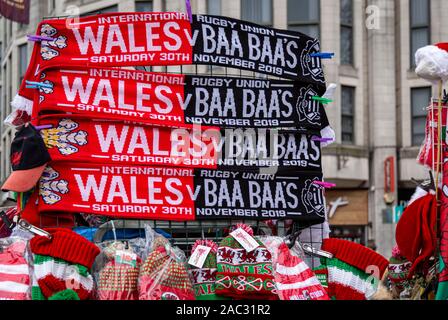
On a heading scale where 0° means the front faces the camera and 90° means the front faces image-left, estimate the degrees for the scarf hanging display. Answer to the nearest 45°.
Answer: approximately 0°

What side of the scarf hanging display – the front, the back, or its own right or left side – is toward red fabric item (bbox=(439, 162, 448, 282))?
left
